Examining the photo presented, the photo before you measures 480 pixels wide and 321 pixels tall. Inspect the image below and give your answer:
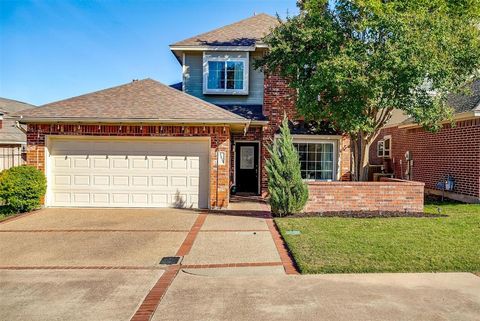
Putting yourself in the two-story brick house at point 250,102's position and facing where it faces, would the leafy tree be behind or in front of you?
in front

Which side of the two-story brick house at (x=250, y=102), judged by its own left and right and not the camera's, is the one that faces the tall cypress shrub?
front

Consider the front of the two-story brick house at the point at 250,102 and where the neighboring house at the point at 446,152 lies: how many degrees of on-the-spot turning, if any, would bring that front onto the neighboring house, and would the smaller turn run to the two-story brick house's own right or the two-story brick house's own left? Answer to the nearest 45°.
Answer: approximately 90° to the two-story brick house's own left

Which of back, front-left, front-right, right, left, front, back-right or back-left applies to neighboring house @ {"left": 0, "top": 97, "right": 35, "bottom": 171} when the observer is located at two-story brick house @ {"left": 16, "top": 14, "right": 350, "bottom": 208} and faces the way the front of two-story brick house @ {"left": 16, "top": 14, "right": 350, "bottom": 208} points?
back-right

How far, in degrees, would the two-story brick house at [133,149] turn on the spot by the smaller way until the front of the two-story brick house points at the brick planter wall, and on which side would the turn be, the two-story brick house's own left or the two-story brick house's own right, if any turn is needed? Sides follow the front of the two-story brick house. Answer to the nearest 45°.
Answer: approximately 90° to the two-story brick house's own left

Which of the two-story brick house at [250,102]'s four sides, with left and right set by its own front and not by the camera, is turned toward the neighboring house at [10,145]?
right

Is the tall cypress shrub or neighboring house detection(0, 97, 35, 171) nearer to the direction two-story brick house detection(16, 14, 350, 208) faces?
the tall cypress shrub

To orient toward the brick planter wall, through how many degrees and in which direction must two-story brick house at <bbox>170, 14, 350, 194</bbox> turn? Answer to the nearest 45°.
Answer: approximately 45° to its left

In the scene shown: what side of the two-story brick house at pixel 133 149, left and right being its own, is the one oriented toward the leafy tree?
left

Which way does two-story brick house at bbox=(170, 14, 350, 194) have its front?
toward the camera

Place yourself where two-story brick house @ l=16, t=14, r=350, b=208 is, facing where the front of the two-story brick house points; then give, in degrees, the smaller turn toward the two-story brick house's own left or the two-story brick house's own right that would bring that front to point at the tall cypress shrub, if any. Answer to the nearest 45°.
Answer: approximately 45° to the two-story brick house's own left
